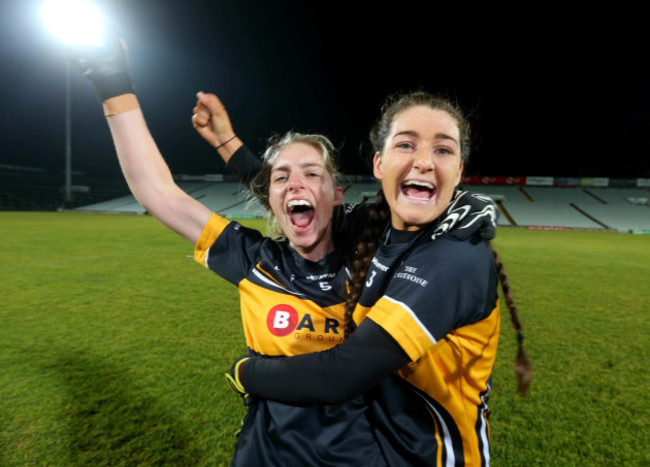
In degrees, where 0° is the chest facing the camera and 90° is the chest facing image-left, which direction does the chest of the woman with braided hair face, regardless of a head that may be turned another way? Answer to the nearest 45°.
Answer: approximately 45°

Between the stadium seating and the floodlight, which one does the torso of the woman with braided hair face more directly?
the floodlight

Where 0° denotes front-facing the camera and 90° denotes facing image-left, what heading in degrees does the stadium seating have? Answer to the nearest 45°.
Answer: approximately 0°
